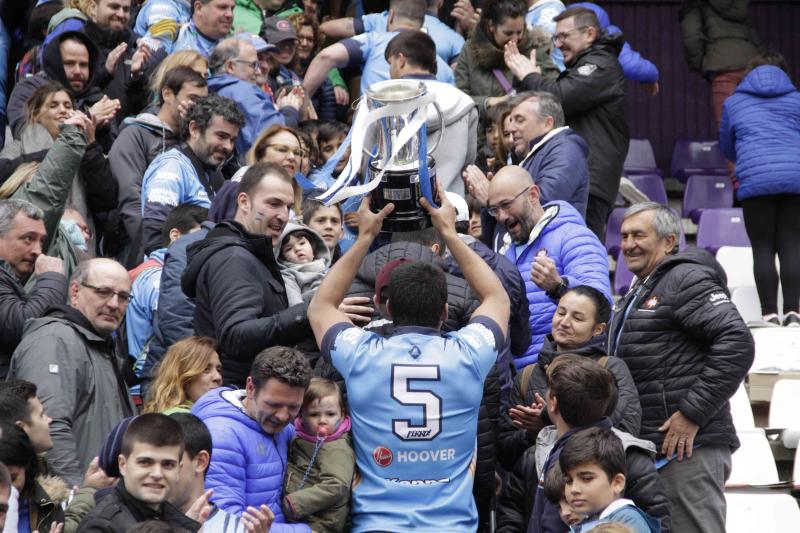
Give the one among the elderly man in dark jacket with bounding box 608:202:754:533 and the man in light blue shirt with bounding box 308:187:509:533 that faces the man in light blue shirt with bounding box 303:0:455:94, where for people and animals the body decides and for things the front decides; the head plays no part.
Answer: the man in light blue shirt with bounding box 308:187:509:533

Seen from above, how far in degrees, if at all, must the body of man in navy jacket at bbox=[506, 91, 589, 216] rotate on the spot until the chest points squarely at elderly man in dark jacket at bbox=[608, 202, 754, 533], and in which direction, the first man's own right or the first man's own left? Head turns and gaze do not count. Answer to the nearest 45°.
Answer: approximately 90° to the first man's own left

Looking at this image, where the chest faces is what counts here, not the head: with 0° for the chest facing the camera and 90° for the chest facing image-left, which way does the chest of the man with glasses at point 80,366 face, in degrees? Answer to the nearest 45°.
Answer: approximately 315°

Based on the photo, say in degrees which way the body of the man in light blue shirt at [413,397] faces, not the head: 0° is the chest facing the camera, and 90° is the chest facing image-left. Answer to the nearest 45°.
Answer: approximately 180°

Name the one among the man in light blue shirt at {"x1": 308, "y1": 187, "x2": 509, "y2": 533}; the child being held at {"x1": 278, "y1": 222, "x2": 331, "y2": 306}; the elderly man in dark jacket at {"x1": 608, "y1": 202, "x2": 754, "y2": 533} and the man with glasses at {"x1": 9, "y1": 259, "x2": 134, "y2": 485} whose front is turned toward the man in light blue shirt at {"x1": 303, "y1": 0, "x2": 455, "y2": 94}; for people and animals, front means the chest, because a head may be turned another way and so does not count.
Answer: the man in light blue shirt at {"x1": 308, "y1": 187, "x2": 509, "y2": 533}

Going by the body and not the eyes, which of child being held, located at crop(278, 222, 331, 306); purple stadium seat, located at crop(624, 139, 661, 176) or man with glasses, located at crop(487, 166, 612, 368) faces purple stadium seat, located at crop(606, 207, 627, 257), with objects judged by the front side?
purple stadium seat, located at crop(624, 139, 661, 176)

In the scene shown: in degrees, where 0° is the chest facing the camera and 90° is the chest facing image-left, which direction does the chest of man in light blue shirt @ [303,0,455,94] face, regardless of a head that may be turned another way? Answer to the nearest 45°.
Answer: approximately 180°

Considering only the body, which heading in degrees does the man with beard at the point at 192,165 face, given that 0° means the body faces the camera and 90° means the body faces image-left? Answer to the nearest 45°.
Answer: approximately 315°

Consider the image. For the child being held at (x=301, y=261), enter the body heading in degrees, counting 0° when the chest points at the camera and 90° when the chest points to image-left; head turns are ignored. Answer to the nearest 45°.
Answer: approximately 0°

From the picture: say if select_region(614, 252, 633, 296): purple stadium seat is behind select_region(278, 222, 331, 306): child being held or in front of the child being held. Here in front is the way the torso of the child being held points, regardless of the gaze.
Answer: behind
